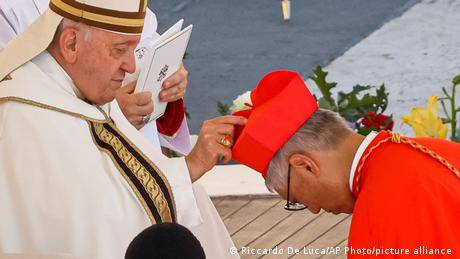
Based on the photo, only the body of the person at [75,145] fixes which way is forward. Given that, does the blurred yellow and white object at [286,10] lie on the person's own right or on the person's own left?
on the person's own left

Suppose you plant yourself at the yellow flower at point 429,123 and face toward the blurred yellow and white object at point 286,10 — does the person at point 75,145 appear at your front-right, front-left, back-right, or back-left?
back-left

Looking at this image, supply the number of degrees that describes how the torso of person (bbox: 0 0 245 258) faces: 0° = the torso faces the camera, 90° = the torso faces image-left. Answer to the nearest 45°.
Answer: approximately 270°
